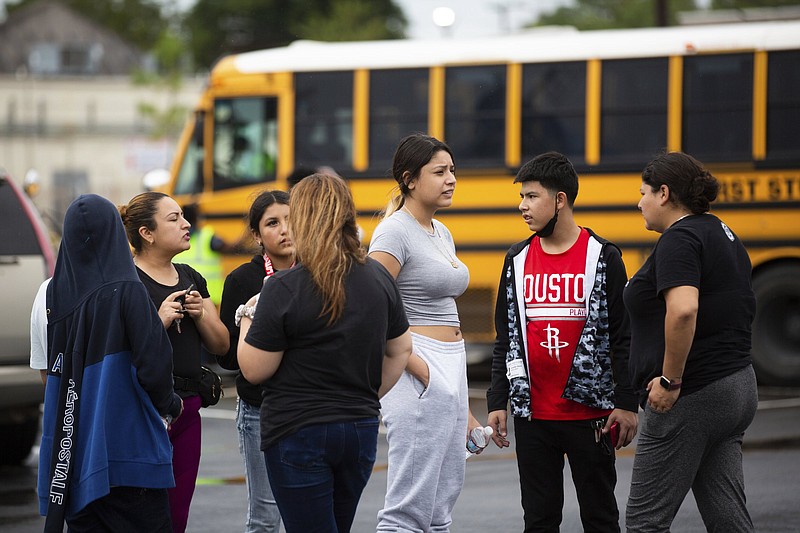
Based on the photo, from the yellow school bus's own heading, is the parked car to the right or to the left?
on its left

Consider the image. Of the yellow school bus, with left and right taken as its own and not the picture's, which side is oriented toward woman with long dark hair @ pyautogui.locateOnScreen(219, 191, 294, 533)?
left

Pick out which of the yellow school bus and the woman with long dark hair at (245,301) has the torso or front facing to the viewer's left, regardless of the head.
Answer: the yellow school bus

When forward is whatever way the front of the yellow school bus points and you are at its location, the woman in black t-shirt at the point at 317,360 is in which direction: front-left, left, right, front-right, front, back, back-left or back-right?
left

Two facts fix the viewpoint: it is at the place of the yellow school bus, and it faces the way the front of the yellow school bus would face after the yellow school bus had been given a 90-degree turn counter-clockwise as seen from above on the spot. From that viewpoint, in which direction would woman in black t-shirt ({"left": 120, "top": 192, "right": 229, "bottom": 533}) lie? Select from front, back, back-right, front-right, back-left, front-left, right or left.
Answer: front

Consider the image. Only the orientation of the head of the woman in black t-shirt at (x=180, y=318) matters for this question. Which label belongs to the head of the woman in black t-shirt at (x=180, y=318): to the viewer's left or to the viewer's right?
to the viewer's right

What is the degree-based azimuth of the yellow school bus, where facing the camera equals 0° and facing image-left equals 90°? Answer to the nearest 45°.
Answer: approximately 90°

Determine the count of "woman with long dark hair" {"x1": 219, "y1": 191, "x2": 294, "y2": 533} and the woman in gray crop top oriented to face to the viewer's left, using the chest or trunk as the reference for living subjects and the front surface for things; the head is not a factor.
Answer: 0

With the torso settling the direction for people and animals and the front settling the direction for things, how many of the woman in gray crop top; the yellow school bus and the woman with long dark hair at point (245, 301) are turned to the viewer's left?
1

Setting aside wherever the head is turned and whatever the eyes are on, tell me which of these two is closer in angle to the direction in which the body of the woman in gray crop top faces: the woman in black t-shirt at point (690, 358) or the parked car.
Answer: the woman in black t-shirt

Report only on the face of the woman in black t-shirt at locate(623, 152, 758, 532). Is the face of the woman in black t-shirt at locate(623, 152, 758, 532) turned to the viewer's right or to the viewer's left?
to the viewer's left

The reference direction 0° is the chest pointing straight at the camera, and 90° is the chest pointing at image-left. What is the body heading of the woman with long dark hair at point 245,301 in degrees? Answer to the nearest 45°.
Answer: approximately 315°

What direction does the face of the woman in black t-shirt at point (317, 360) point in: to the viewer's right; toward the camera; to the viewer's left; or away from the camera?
away from the camera
